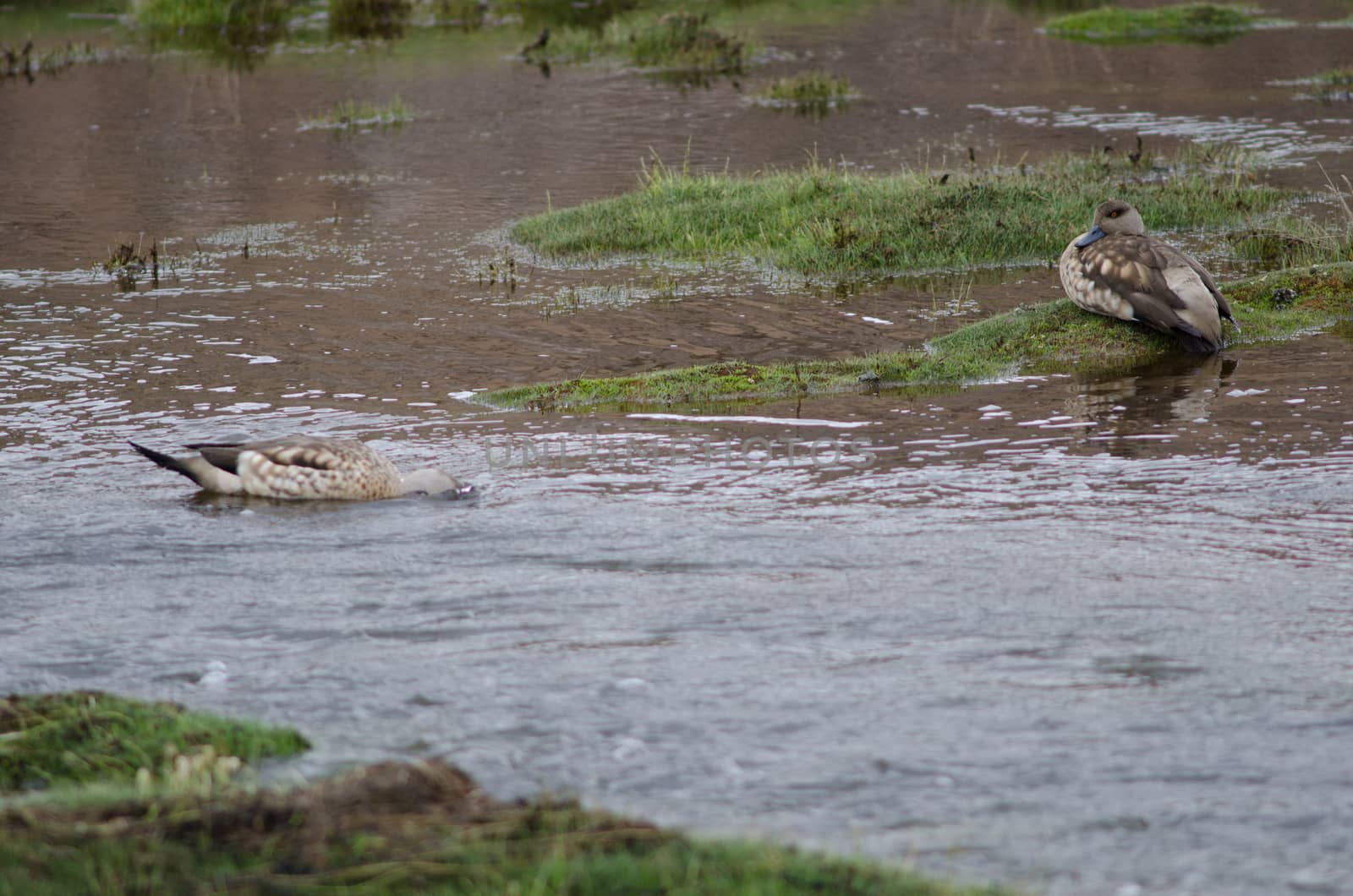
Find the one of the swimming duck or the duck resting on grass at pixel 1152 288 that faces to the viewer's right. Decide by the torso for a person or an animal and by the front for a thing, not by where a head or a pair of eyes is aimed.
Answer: the swimming duck

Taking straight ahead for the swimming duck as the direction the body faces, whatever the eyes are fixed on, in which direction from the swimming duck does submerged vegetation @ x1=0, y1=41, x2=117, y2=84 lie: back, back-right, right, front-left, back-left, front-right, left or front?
left

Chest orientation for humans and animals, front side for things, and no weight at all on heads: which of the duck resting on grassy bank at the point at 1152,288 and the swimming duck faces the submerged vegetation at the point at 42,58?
the duck resting on grassy bank

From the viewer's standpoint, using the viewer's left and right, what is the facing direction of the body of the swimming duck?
facing to the right of the viewer

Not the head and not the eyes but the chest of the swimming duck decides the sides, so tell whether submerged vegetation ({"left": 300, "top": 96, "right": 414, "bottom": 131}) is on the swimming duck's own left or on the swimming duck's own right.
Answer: on the swimming duck's own left

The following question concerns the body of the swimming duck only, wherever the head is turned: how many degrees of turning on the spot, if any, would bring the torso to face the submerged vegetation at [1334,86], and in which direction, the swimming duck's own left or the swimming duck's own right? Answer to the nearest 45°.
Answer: approximately 45° to the swimming duck's own left

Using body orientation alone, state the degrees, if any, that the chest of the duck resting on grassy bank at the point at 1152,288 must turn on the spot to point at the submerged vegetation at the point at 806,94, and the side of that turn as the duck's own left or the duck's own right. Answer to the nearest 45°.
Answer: approximately 45° to the duck's own right

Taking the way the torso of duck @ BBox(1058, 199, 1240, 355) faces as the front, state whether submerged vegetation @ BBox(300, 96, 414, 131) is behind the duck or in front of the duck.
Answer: in front

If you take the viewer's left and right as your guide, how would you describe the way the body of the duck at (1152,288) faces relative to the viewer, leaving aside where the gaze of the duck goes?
facing away from the viewer and to the left of the viewer

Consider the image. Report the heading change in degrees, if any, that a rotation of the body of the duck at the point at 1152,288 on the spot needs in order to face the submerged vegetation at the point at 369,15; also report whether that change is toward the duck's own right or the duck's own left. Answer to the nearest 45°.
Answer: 0° — it already faces it

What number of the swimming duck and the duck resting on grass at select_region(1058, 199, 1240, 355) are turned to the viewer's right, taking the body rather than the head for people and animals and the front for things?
1

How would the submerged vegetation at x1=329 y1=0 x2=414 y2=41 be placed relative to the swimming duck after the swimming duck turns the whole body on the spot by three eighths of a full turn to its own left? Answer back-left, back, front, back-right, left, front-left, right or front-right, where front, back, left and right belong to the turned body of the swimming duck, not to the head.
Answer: front-right
